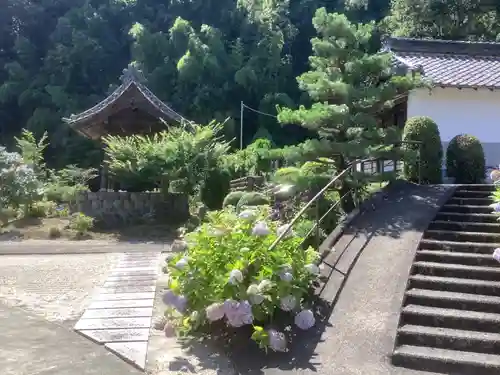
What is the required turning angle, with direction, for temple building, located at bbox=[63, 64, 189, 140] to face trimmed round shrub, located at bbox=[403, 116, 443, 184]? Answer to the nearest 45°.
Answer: approximately 45° to its left

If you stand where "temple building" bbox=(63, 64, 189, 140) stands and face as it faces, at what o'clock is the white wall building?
The white wall building is roughly at 10 o'clock from the temple building.

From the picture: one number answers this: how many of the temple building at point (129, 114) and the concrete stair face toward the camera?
2

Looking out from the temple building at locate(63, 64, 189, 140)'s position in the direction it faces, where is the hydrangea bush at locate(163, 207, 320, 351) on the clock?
The hydrangea bush is roughly at 12 o'clock from the temple building.

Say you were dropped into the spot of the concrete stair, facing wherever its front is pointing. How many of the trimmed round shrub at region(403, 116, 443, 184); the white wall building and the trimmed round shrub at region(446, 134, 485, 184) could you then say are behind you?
3

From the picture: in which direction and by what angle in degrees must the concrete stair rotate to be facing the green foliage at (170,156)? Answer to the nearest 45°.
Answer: approximately 135° to its right

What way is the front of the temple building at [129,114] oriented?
toward the camera

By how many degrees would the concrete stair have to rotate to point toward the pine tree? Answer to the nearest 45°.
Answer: approximately 135° to its right

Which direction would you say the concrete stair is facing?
toward the camera

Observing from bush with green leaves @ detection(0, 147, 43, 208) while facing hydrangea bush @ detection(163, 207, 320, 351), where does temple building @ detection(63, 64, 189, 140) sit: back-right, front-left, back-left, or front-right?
front-left
